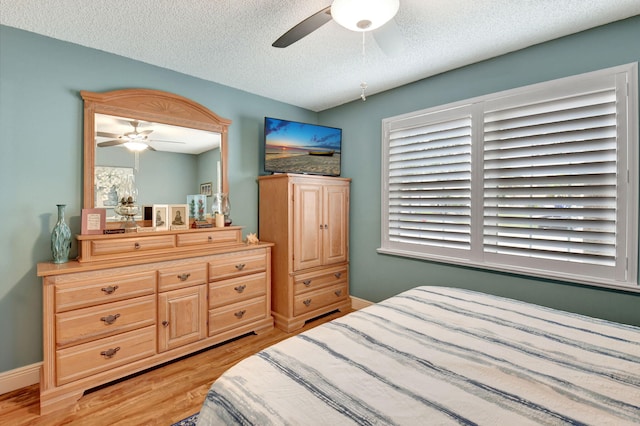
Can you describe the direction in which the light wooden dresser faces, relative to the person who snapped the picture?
facing the viewer and to the right of the viewer

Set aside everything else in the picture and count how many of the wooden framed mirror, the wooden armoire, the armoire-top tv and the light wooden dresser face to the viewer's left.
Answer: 0

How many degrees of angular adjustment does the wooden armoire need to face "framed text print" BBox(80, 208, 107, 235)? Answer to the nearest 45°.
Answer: approximately 90° to its right

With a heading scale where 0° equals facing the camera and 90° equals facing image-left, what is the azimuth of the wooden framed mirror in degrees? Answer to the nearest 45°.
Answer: approximately 315°

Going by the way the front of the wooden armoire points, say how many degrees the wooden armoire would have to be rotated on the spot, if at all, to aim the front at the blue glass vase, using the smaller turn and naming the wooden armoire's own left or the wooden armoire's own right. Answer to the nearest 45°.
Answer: approximately 90° to the wooden armoire's own right

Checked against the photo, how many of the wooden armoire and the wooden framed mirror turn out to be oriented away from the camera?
0

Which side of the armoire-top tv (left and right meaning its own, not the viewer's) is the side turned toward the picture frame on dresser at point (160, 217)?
right

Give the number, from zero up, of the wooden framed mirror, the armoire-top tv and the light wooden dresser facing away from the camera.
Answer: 0

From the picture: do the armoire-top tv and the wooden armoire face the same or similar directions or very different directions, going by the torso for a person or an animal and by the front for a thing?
same or similar directions

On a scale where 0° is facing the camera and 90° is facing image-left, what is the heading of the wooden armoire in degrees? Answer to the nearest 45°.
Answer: approximately 315°

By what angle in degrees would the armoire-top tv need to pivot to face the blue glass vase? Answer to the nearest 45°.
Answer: approximately 90° to its right

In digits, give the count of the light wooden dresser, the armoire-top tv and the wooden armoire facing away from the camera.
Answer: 0

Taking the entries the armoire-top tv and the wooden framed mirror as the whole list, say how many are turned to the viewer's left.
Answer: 0

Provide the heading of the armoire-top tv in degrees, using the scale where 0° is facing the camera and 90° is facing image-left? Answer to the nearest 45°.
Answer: approximately 315°
